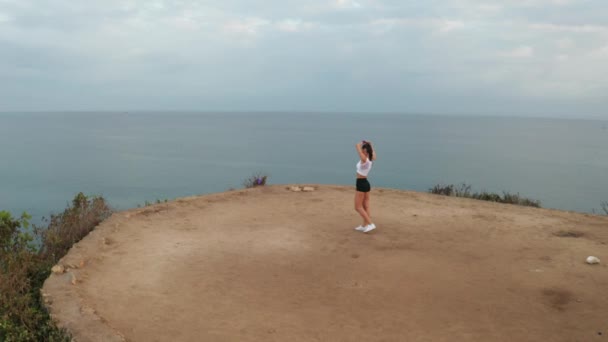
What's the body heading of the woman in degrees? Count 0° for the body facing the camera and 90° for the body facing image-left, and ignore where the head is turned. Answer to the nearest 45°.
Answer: approximately 90°

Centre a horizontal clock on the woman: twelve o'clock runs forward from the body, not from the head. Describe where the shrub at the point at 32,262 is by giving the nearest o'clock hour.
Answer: The shrub is roughly at 11 o'clock from the woman.
